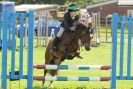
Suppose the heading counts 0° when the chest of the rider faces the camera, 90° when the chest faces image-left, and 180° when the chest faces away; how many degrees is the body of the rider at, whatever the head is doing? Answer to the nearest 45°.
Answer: approximately 315°
